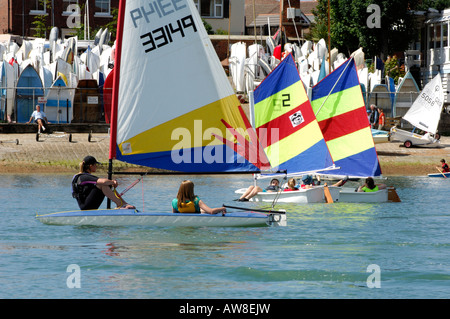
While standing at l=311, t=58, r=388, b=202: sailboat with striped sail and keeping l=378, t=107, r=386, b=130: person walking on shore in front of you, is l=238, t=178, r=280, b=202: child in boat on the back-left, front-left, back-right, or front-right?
back-left

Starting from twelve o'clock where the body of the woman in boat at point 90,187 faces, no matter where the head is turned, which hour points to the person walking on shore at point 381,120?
The person walking on shore is roughly at 10 o'clock from the woman in boat.

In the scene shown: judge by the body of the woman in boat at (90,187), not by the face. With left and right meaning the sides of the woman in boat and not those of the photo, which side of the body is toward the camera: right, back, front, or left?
right

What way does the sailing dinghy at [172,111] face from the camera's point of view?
to the viewer's left

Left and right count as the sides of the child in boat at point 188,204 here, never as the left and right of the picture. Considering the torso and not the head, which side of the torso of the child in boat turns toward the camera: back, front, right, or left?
back

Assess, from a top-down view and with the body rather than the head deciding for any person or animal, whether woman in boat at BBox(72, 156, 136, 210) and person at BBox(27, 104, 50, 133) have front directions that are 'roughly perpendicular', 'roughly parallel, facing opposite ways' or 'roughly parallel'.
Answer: roughly perpendicular

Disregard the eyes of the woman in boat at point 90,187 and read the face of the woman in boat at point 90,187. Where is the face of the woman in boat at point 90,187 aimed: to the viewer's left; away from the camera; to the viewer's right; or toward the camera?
to the viewer's right

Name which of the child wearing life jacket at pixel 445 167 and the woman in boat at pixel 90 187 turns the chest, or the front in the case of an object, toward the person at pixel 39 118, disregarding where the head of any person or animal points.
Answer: the child wearing life jacket

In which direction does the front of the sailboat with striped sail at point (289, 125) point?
to the viewer's left

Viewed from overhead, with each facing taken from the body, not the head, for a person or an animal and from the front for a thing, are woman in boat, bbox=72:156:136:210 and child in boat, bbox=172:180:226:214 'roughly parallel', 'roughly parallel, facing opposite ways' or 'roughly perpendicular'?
roughly perpendicular

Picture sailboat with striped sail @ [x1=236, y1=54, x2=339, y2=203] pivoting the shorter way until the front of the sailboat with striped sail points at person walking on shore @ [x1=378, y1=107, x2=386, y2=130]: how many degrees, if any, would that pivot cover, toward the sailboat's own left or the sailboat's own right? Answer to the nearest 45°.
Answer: approximately 90° to the sailboat's own right

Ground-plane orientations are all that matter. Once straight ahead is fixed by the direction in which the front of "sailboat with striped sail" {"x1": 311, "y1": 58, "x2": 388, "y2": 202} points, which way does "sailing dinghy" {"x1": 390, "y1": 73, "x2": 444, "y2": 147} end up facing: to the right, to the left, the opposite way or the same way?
the opposite way

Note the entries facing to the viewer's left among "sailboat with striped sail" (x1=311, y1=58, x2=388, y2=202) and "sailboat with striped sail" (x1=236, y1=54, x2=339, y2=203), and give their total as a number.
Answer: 2
